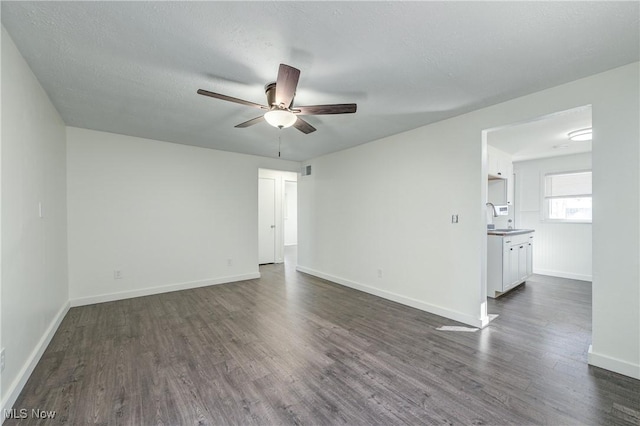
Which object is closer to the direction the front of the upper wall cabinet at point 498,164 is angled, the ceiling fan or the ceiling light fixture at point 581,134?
the ceiling light fixture

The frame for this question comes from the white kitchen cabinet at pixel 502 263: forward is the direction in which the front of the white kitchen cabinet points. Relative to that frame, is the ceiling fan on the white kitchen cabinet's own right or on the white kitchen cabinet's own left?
on the white kitchen cabinet's own right

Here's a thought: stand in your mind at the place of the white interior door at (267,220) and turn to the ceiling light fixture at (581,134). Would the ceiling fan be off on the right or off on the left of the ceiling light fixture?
right

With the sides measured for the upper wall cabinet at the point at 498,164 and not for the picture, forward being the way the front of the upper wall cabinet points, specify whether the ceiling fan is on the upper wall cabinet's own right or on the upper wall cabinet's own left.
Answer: on the upper wall cabinet's own right

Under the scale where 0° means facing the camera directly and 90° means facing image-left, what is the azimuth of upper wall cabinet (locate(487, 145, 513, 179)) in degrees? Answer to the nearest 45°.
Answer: approximately 315°
